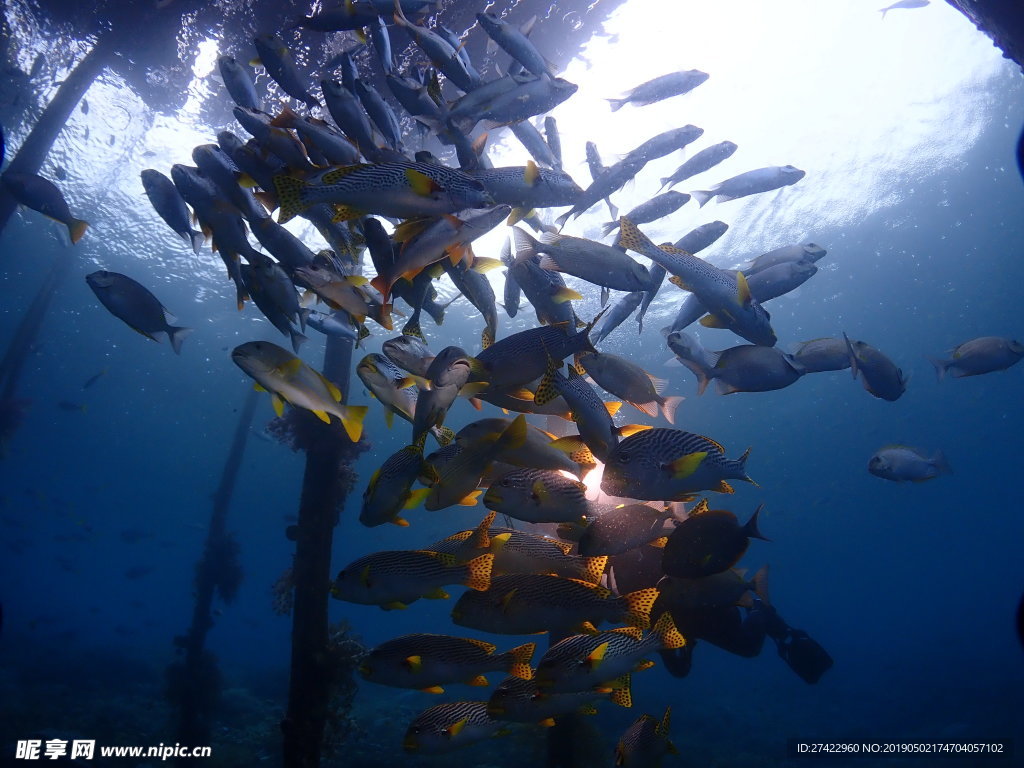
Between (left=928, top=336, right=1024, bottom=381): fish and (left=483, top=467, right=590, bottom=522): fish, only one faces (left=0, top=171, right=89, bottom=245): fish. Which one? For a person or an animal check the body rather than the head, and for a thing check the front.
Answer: (left=483, top=467, right=590, bottom=522): fish

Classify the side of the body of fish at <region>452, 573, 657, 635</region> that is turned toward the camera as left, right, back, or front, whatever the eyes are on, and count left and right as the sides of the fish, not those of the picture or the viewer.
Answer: left

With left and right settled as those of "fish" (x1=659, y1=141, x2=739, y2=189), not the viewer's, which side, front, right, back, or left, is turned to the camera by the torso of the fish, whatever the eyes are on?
right

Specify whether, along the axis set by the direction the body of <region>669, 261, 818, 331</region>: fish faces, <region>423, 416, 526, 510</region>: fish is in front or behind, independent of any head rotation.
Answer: behind

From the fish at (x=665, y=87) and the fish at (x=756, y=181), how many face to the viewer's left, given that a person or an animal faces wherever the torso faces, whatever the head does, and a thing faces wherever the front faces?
0

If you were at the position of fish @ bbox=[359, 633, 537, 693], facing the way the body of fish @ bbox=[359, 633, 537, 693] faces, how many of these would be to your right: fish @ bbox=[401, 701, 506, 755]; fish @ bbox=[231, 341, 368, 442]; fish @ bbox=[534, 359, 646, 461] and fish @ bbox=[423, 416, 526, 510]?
1

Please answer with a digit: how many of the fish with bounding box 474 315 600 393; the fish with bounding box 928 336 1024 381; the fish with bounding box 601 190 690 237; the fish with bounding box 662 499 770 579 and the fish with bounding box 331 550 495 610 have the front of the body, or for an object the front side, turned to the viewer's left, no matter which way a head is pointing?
3

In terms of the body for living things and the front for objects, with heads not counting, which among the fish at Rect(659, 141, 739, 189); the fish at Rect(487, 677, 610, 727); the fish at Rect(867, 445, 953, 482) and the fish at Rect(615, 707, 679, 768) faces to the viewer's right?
the fish at Rect(659, 141, 739, 189)

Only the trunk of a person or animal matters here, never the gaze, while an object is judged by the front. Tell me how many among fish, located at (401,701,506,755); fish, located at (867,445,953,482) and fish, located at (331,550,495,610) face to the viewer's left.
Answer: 3

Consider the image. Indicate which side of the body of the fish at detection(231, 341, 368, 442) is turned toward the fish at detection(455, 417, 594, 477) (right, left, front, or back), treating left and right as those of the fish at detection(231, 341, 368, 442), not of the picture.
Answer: back

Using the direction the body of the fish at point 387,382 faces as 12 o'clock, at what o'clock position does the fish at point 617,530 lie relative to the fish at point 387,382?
the fish at point 617,530 is roughly at 7 o'clock from the fish at point 387,382.

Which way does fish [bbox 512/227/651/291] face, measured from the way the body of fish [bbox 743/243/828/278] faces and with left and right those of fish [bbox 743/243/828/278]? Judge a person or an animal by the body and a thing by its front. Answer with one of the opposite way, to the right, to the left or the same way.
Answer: the same way

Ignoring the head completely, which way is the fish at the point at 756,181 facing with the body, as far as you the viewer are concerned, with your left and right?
facing to the right of the viewer
